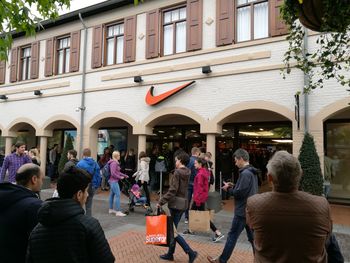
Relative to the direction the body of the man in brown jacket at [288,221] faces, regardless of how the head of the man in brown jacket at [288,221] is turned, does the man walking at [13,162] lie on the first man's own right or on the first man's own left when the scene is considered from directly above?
on the first man's own left

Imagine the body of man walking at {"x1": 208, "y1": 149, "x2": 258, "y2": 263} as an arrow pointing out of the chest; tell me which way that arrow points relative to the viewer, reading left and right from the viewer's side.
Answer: facing to the left of the viewer

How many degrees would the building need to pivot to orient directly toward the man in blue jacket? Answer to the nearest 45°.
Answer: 0° — it already faces them

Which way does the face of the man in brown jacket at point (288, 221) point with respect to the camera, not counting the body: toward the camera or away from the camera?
away from the camera

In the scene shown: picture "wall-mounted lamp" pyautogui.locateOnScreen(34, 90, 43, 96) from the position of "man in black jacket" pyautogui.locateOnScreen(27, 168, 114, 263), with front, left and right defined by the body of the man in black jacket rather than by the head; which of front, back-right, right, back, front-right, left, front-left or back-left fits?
front-left

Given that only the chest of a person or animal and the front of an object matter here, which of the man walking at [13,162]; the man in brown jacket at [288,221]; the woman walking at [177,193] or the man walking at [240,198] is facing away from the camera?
the man in brown jacket at [288,221]

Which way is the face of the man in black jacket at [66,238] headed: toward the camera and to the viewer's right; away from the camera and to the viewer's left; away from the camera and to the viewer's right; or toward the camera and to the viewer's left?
away from the camera and to the viewer's right

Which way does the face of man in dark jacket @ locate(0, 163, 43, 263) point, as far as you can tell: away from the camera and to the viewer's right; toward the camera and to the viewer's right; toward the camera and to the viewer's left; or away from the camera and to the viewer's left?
away from the camera and to the viewer's right

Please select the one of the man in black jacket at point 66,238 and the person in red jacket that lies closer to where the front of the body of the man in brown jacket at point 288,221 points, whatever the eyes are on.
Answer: the person in red jacket

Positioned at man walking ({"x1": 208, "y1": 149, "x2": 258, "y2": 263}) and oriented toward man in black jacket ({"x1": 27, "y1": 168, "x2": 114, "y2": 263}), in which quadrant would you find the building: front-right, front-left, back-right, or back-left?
back-right

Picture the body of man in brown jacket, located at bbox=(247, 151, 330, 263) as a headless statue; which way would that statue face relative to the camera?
away from the camera
